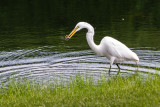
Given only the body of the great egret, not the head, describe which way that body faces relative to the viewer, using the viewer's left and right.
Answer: facing to the left of the viewer
